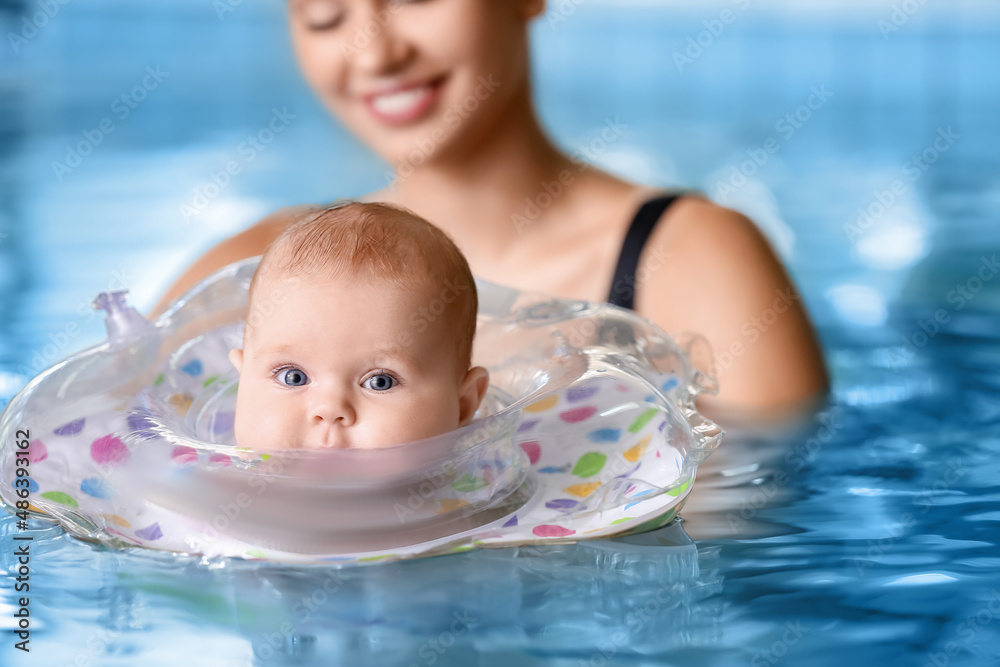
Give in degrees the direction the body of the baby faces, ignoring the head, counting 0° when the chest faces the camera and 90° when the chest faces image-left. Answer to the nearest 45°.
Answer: approximately 0°

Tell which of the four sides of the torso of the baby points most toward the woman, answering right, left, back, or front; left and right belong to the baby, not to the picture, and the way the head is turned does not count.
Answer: back
